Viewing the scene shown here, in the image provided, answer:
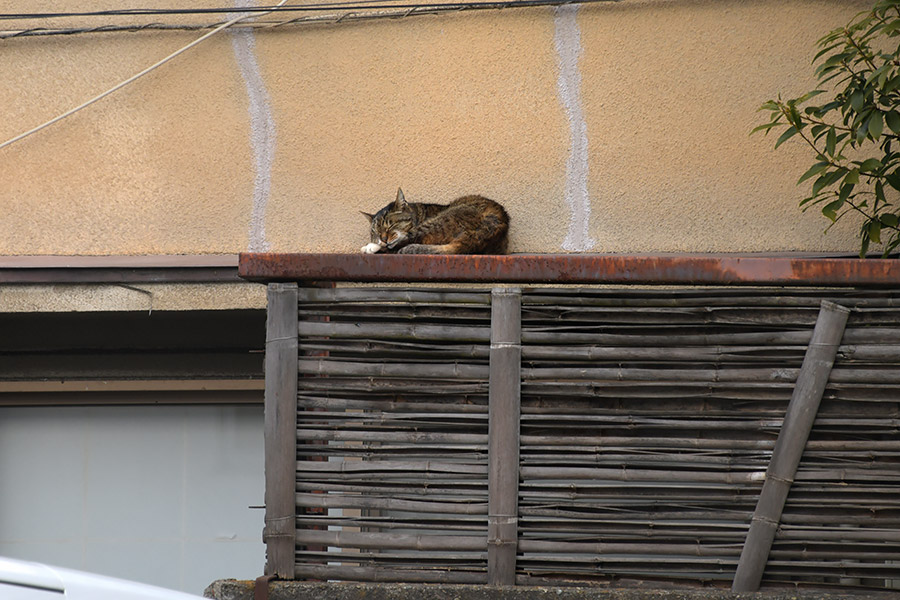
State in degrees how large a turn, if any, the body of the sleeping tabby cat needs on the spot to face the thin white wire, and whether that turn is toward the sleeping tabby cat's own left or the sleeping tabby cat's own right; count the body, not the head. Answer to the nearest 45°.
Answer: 0° — it already faces it

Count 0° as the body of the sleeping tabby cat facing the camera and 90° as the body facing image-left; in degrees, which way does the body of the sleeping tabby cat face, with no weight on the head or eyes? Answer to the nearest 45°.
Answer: approximately 90°
